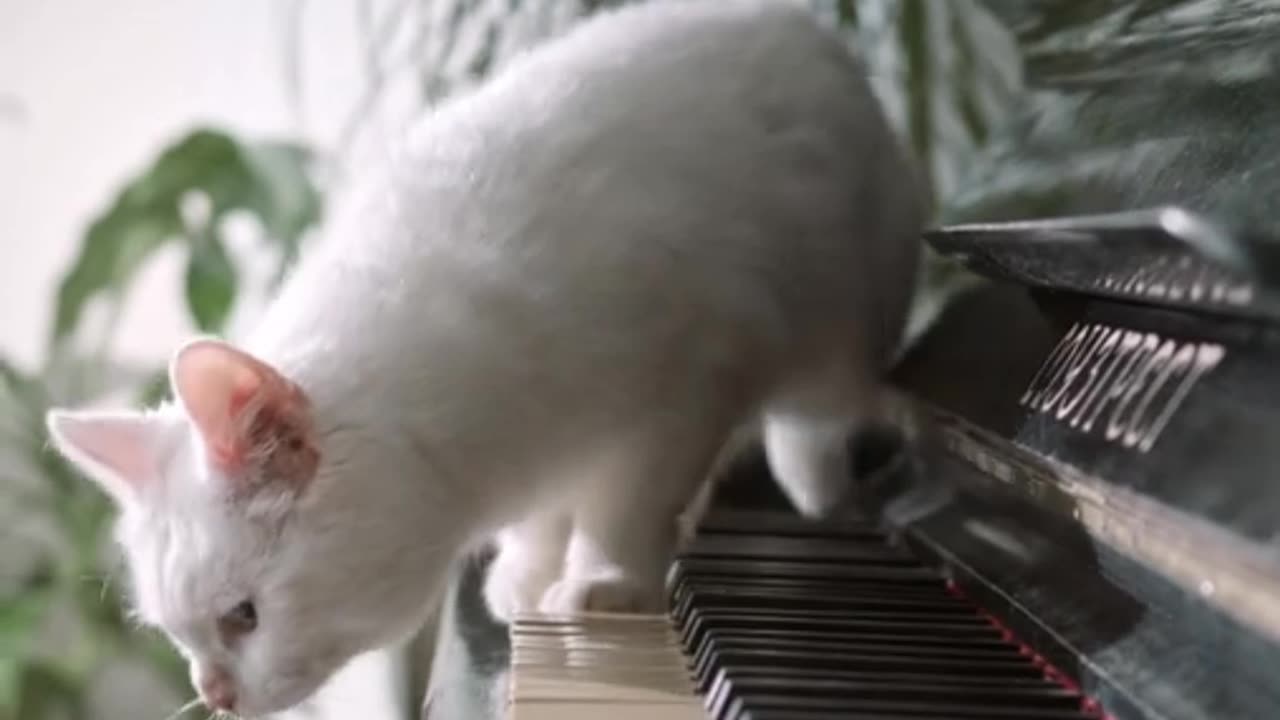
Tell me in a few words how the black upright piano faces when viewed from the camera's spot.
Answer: facing to the left of the viewer

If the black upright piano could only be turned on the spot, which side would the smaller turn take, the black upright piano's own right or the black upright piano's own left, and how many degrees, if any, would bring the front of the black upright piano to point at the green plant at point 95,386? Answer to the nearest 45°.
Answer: approximately 45° to the black upright piano's own right
